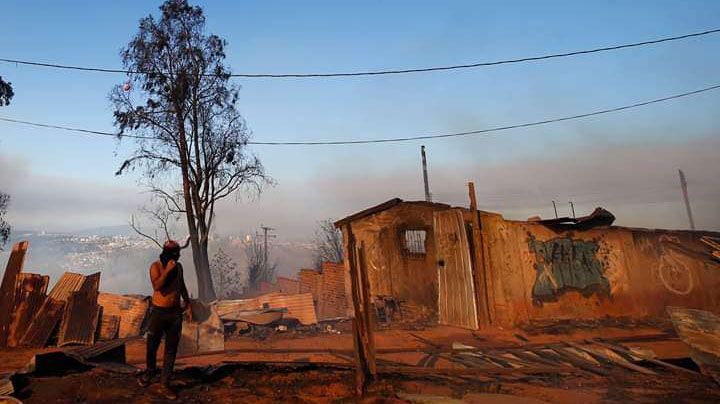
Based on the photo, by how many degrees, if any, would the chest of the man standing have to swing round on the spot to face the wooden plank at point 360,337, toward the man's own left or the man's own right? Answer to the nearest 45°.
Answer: approximately 45° to the man's own left

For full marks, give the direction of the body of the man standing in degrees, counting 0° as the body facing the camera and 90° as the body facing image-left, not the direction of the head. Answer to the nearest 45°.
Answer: approximately 0°

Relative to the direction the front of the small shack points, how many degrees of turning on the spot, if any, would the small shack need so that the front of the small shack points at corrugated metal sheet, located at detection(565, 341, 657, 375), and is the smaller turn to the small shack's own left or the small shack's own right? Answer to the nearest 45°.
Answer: approximately 45° to the small shack's own left

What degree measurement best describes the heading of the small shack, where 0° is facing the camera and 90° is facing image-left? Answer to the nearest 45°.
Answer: approximately 45°

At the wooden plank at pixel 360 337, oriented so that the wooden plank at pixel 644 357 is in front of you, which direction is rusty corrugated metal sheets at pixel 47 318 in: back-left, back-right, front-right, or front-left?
back-left
